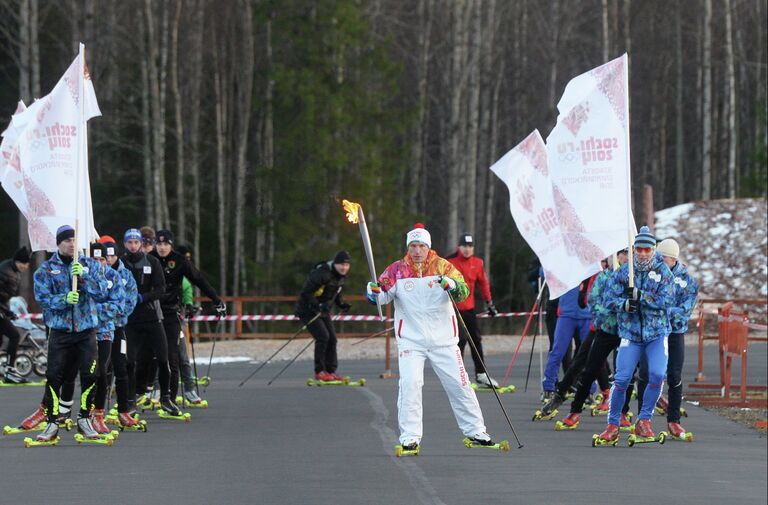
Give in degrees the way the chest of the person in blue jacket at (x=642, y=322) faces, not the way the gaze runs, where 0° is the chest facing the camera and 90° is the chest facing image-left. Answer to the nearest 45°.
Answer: approximately 0°

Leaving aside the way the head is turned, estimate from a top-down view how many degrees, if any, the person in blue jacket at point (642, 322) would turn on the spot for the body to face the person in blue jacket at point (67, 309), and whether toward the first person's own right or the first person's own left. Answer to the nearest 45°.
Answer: approximately 90° to the first person's own right

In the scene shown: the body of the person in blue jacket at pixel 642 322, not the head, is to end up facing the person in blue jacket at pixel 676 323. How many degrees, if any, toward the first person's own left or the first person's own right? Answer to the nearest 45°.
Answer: approximately 135° to the first person's own left

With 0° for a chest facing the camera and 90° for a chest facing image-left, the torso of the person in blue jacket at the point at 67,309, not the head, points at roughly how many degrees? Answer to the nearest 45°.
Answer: approximately 0°

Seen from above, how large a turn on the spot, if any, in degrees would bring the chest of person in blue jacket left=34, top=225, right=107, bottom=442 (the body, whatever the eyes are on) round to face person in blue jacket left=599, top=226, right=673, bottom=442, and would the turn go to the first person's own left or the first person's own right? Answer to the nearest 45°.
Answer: approximately 90° to the first person's own left

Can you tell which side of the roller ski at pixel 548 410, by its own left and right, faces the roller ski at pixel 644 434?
left
